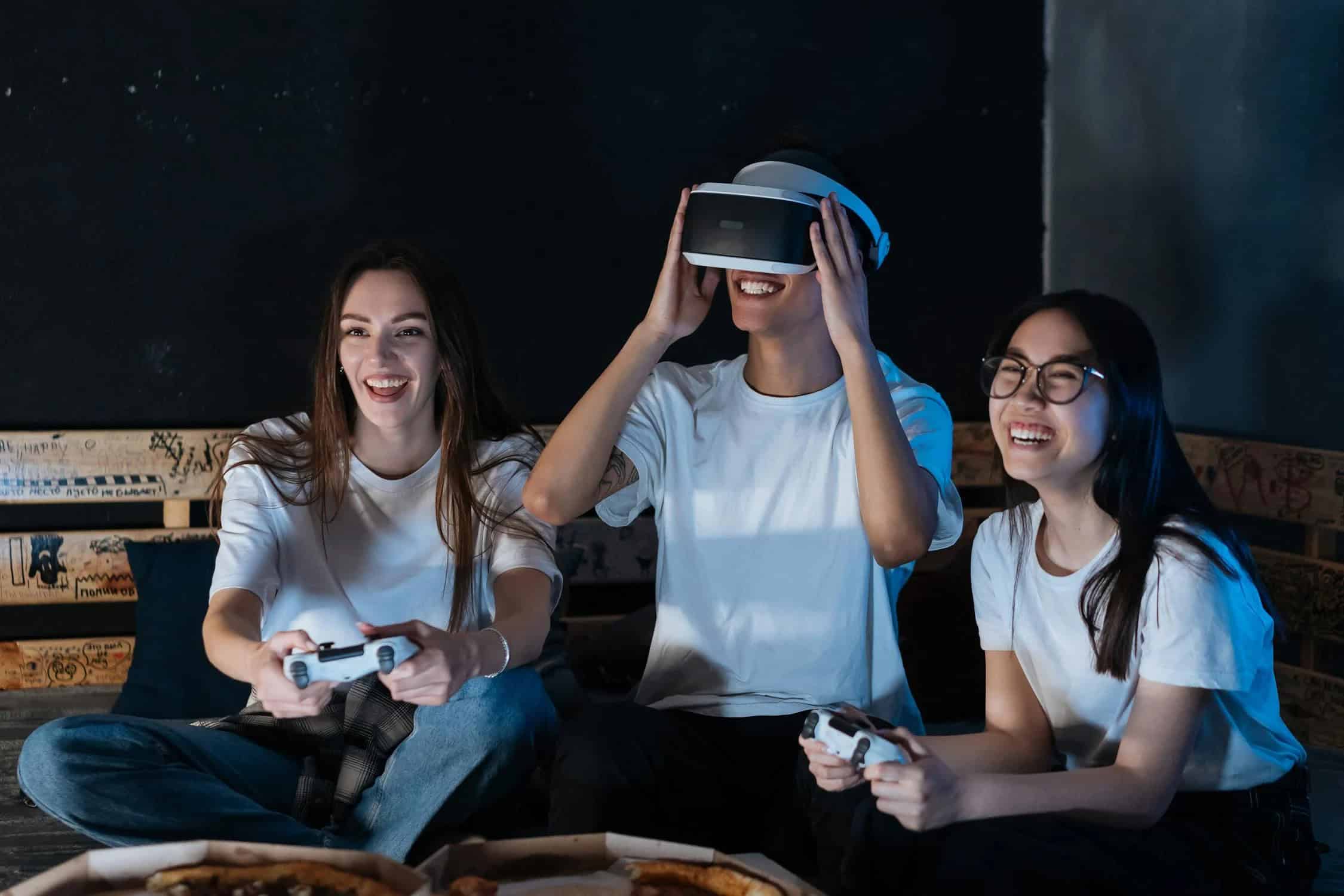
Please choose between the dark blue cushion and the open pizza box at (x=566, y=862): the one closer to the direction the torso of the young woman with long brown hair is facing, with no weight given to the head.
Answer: the open pizza box

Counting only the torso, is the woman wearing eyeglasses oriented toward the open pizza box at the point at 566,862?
yes

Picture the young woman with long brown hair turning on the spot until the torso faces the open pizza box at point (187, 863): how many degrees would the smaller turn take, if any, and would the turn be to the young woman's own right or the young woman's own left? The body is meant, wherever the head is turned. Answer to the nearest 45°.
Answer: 0° — they already face it

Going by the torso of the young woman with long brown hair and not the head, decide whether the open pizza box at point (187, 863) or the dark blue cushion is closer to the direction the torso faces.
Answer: the open pizza box

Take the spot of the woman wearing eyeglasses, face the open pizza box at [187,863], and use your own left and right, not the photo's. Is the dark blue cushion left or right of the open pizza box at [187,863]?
right

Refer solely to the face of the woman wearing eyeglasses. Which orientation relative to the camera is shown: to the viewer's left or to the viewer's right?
to the viewer's left

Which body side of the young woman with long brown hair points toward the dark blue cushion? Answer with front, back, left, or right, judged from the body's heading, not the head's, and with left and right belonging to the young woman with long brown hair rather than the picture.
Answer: back

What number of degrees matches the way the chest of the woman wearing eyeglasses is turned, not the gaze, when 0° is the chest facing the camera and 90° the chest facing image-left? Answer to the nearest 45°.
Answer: approximately 45°
